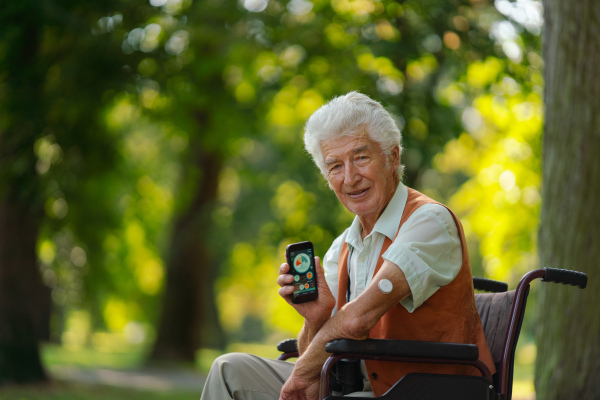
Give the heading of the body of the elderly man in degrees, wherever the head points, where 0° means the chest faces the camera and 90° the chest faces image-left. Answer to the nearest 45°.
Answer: approximately 45°

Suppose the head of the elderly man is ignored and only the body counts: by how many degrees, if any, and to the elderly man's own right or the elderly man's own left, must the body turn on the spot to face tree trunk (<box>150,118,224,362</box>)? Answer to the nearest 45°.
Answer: approximately 135° to the elderly man's own right

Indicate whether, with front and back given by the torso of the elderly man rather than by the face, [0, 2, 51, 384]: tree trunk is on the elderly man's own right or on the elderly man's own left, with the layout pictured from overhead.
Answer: on the elderly man's own right

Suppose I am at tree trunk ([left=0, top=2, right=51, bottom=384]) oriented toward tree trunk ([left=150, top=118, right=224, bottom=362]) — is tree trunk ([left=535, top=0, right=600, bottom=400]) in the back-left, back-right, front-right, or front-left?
back-right

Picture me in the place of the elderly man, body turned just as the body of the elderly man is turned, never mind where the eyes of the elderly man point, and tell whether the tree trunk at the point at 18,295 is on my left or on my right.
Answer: on my right

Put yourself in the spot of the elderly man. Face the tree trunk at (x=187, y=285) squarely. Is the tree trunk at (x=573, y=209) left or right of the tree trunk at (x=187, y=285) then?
right

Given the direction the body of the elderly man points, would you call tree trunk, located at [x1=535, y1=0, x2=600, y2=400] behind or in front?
behind
